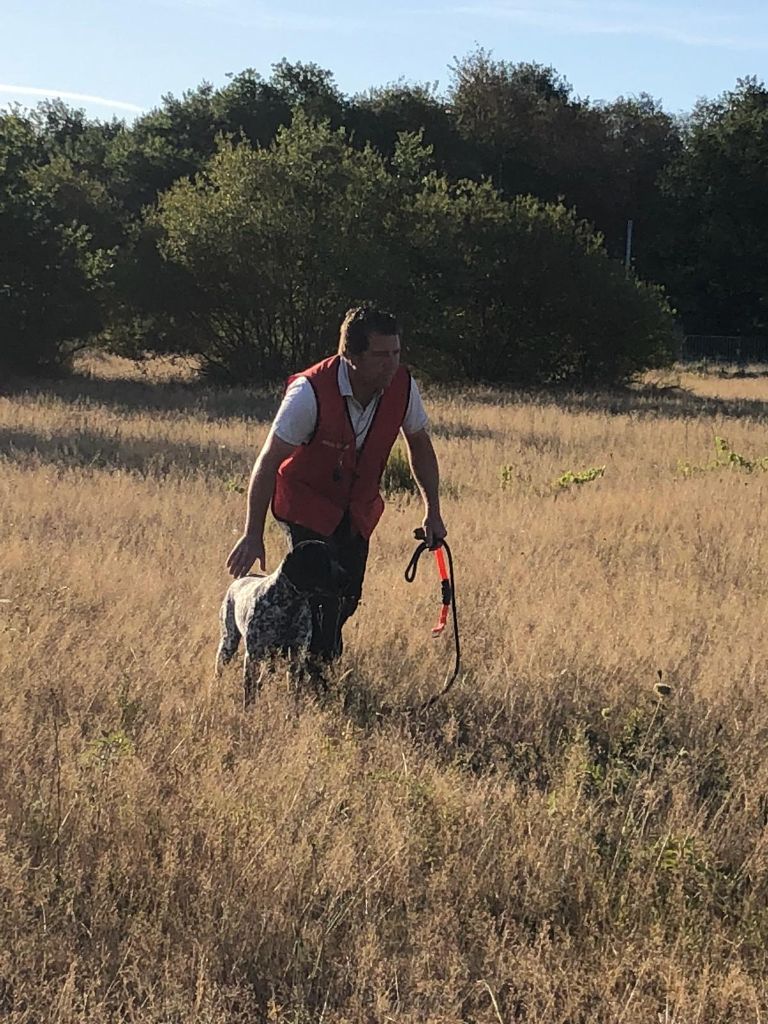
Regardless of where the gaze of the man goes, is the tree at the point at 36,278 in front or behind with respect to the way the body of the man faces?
behind

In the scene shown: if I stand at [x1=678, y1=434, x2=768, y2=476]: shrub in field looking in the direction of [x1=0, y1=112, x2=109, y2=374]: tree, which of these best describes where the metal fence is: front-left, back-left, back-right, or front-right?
front-right

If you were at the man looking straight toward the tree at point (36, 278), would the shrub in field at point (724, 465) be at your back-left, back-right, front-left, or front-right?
front-right

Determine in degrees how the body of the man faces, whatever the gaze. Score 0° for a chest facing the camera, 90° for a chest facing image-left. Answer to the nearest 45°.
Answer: approximately 315°

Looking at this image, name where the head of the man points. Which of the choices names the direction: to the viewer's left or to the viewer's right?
to the viewer's right

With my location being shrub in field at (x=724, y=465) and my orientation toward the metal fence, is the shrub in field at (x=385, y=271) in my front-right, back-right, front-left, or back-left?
front-left

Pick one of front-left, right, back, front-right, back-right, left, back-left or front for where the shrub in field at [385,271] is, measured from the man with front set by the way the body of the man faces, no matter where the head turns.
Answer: back-left

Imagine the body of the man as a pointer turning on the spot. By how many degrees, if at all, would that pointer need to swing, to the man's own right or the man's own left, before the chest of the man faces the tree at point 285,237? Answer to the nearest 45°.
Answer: approximately 135° to the man's own left

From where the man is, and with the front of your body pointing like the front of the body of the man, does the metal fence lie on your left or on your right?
on your left
